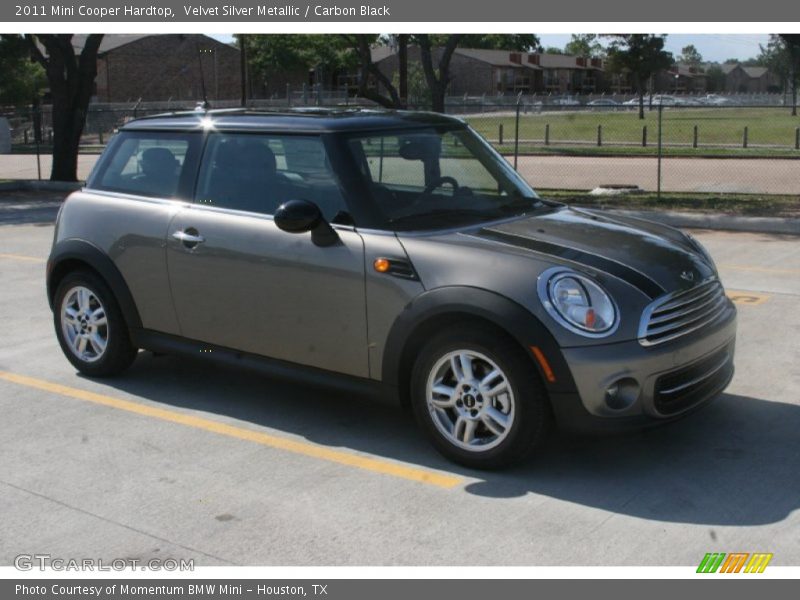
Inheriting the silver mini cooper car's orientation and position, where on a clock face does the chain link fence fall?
The chain link fence is roughly at 8 o'clock from the silver mini cooper car.

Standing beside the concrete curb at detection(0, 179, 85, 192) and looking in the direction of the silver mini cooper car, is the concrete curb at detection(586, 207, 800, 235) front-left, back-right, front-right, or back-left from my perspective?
front-left

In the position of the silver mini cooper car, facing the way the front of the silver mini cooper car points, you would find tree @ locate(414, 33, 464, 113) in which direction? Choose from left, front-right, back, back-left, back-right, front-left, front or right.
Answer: back-left

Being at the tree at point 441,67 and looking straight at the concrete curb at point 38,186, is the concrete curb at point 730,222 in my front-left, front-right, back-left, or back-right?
back-left

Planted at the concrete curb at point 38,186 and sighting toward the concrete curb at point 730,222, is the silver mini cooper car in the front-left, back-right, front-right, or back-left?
front-right

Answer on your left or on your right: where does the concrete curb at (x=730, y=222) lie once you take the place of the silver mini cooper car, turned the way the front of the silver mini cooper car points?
on your left

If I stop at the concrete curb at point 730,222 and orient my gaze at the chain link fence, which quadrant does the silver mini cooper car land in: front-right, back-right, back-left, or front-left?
back-left

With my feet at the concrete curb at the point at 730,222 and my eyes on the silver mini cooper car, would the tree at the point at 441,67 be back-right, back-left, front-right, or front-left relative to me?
back-right
